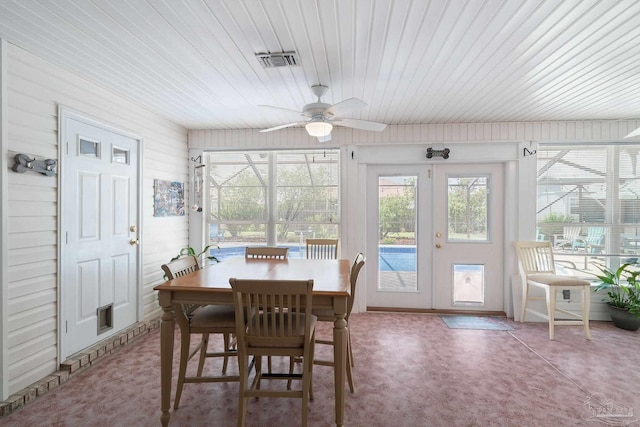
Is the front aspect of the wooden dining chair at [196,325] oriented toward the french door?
no

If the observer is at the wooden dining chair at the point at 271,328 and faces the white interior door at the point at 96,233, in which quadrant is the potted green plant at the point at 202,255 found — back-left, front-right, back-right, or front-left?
front-right

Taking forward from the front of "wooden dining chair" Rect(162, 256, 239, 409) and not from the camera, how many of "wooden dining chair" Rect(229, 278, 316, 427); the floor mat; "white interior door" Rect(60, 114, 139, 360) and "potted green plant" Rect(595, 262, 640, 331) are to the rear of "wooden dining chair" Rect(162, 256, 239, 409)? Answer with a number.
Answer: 1

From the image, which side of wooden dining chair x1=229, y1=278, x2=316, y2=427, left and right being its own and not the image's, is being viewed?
back

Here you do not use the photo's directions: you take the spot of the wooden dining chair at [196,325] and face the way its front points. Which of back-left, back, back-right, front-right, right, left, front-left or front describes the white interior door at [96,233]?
back

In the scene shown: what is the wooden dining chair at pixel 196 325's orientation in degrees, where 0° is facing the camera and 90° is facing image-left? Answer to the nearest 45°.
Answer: approximately 315°

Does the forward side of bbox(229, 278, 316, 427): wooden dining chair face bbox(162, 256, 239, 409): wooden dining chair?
no

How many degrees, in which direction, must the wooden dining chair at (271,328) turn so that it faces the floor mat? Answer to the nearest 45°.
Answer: approximately 45° to its right

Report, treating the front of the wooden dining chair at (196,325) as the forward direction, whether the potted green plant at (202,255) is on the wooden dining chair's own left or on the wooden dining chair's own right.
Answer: on the wooden dining chair's own left

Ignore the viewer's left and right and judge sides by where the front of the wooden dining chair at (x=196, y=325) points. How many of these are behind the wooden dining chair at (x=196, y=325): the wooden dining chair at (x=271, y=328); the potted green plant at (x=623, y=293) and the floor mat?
0

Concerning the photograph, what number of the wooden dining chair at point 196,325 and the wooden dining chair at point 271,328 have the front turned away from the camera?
1

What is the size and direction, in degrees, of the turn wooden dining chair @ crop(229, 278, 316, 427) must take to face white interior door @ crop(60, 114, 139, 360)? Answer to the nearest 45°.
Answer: approximately 45° to its left

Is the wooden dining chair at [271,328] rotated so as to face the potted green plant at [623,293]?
no

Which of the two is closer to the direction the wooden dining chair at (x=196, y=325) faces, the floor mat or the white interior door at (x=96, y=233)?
the floor mat

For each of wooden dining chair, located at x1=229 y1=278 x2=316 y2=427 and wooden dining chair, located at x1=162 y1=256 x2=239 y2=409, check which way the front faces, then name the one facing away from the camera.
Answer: wooden dining chair, located at x1=229 y1=278 x2=316 y2=427

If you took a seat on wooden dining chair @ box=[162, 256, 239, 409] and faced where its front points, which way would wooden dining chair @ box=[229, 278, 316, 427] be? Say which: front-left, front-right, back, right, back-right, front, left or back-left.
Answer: front

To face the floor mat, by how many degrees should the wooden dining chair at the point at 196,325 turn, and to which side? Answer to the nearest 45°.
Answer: approximately 45° to its left

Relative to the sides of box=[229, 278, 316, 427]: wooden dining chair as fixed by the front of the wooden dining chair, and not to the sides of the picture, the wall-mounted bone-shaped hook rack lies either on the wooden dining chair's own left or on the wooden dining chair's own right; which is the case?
on the wooden dining chair's own left

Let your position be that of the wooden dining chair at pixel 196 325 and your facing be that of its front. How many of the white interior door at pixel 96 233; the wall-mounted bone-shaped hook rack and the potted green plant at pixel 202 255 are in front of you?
0

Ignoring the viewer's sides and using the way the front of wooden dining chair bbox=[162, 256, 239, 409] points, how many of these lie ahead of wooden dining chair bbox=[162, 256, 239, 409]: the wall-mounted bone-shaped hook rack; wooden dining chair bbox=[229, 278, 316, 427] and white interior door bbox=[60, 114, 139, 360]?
1
